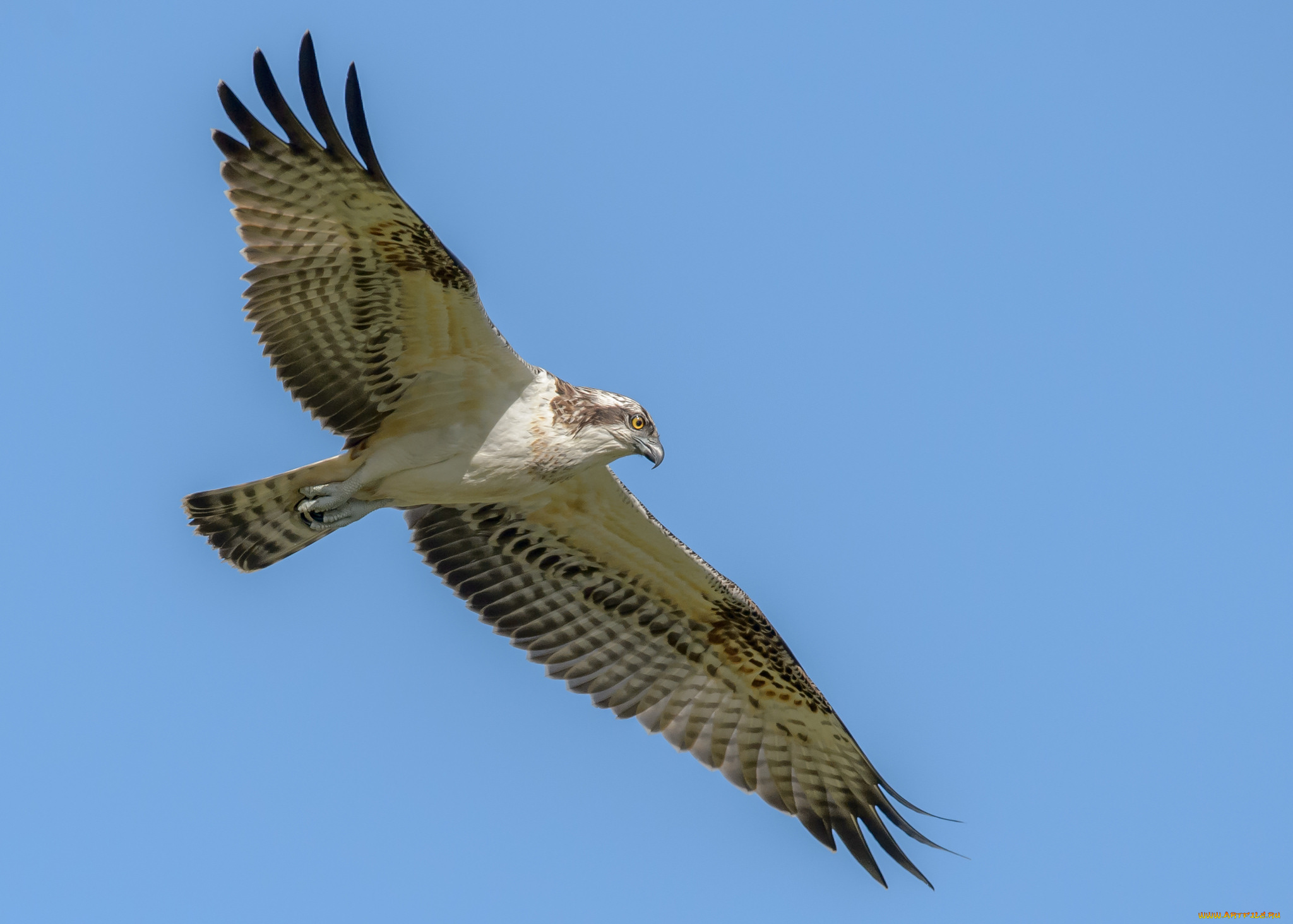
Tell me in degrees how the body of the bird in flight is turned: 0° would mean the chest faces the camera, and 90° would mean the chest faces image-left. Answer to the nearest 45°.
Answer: approximately 270°
